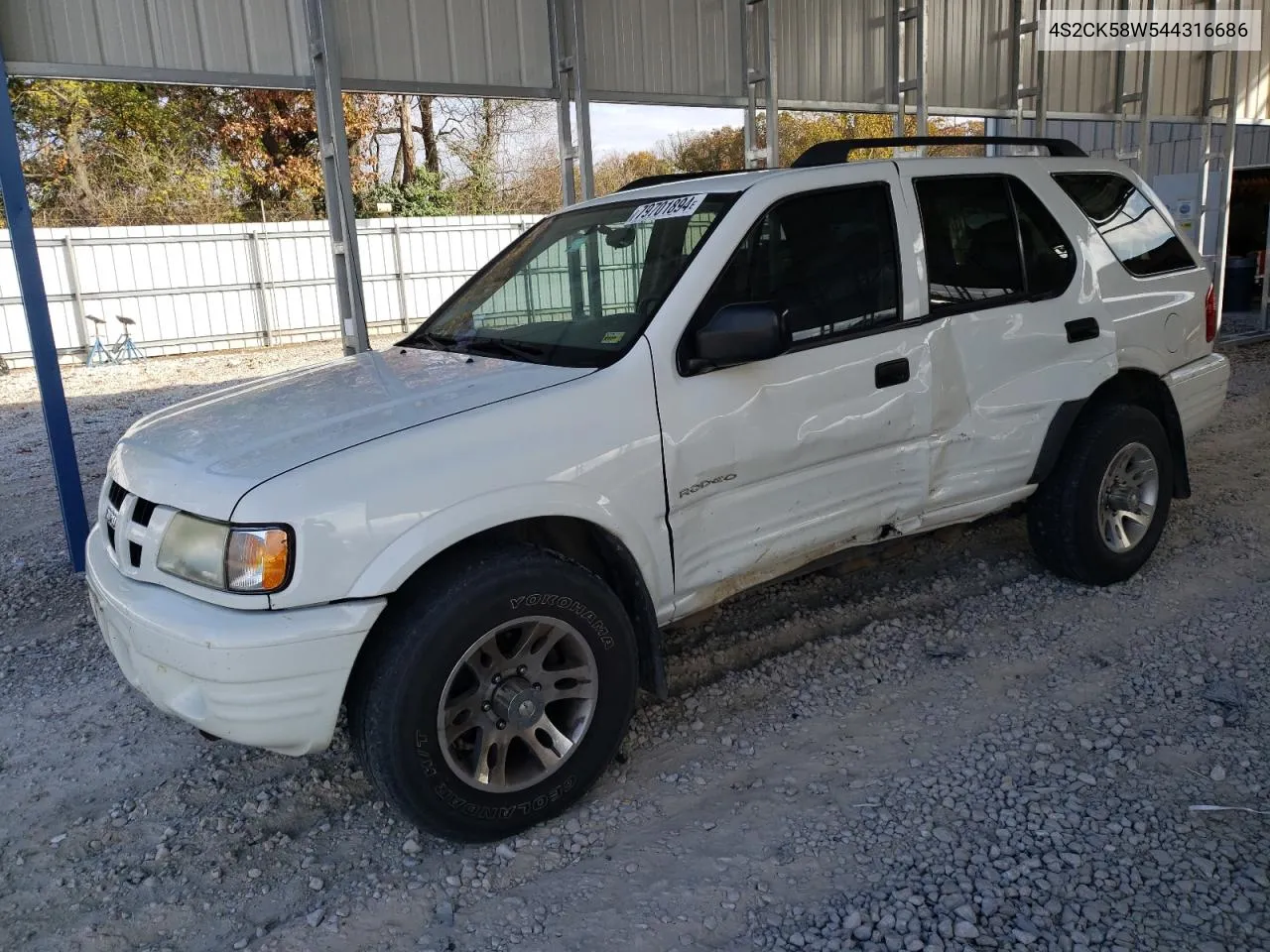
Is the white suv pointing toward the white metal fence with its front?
no

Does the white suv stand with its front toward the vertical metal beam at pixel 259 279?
no

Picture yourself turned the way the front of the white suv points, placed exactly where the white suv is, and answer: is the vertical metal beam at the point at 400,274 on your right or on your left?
on your right

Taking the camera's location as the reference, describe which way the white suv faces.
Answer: facing the viewer and to the left of the viewer

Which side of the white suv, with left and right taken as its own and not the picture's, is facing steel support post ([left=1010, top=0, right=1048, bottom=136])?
back
